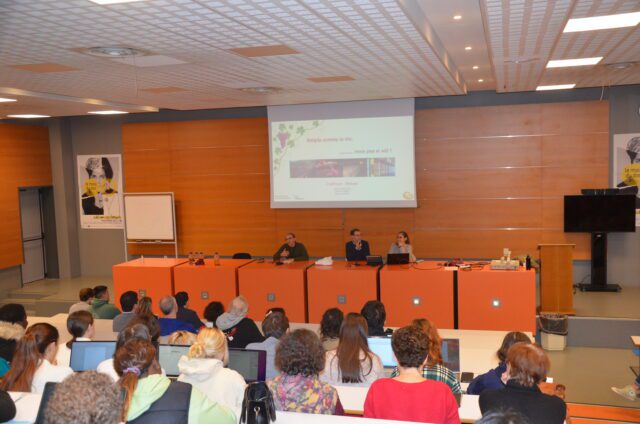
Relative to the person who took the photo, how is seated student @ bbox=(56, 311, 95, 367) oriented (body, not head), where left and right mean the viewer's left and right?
facing away from the viewer and to the right of the viewer

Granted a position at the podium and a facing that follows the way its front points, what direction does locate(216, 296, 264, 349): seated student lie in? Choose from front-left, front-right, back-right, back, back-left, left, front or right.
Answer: front-right

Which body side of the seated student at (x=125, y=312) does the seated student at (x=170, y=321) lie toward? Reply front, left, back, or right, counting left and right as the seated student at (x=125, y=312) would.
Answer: right

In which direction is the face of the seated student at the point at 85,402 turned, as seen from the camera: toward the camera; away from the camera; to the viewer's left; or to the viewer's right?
away from the camera

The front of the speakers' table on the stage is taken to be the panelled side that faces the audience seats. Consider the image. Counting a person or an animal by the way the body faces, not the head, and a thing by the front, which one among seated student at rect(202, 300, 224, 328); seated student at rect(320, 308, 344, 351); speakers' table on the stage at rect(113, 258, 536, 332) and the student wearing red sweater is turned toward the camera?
the speakers' table on the stage

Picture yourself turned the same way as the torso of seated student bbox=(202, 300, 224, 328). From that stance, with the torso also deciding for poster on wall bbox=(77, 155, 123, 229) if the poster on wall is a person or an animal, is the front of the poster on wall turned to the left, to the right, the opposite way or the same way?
the opposite way

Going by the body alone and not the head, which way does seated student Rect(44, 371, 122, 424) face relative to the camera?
away from the camera

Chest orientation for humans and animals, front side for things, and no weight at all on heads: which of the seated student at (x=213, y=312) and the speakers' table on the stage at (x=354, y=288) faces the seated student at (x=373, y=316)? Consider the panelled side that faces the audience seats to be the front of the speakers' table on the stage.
the speakers' table on the stage

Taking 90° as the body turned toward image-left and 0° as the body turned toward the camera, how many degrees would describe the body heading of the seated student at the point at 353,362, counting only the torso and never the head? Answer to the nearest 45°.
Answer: approximately 180°

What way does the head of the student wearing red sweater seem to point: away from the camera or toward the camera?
away from the camera

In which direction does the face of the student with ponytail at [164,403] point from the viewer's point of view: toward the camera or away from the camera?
away from the camera

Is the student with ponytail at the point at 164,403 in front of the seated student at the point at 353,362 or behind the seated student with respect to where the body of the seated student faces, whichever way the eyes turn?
behind
